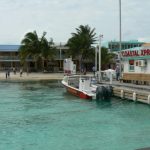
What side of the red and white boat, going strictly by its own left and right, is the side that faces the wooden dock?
back

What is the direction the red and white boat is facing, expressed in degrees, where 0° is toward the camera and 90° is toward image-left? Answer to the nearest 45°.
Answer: approximately 135°

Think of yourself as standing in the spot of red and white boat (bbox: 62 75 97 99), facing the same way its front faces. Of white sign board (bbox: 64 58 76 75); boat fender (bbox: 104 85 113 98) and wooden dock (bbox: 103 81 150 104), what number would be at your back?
2

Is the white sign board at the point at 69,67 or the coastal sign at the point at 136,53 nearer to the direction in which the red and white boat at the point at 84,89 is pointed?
the white sign board

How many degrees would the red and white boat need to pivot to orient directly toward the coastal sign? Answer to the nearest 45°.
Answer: approximately 90° to its right
